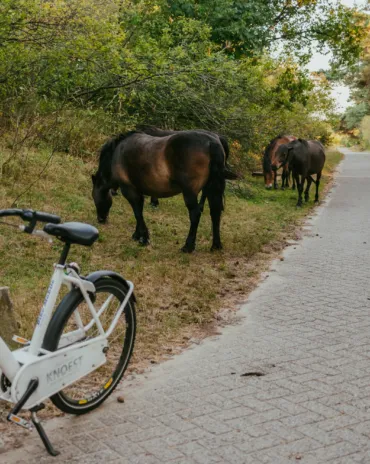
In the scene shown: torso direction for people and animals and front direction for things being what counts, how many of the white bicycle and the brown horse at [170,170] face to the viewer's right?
0

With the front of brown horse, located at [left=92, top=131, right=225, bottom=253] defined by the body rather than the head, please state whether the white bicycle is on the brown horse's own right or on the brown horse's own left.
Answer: on the brown horse's own left

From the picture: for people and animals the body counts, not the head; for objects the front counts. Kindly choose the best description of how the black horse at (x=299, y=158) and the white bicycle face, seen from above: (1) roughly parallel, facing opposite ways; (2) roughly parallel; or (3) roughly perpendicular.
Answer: roughly parallel

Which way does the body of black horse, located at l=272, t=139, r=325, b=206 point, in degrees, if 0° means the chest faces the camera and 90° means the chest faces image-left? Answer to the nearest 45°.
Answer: approximately 45°

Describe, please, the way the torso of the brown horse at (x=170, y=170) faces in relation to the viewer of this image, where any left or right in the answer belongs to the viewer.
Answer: facing away from the viewer and to the left of the viewer

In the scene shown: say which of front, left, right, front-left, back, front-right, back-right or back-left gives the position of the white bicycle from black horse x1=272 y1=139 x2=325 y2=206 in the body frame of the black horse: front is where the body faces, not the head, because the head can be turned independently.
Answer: front-left

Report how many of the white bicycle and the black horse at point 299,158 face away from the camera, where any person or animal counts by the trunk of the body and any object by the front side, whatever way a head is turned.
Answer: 0

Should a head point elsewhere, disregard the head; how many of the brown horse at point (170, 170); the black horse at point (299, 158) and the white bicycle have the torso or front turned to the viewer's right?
0
